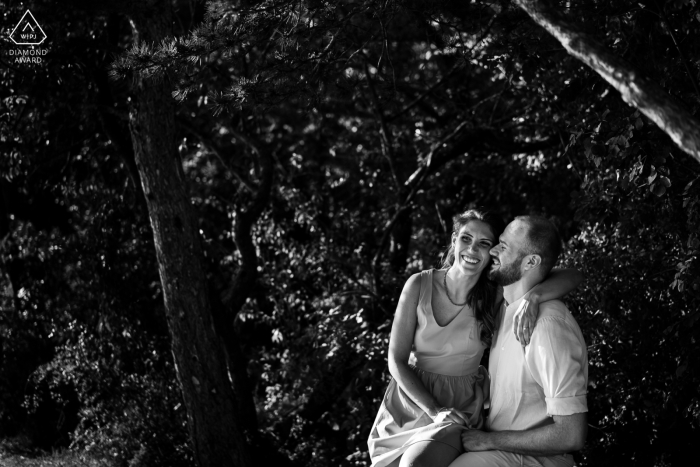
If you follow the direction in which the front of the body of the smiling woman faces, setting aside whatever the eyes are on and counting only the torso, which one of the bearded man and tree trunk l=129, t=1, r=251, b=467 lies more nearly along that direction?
the bearded man

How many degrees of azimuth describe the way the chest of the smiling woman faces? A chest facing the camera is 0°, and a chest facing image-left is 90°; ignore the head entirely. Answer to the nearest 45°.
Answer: approximately 0°

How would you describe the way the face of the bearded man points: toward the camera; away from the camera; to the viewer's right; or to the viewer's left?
to the viewer's left

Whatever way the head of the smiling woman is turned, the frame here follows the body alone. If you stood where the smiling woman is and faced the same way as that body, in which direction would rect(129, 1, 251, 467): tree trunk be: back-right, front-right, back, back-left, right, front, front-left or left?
back-right

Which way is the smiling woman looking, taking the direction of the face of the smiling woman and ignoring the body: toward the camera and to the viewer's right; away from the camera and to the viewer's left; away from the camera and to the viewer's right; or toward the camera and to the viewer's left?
toward the camera and to the viewer's right

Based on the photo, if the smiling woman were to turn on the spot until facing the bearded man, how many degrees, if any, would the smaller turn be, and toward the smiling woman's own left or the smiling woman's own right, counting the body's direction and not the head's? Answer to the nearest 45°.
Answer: approximately 45° to the smiling woman's own left
